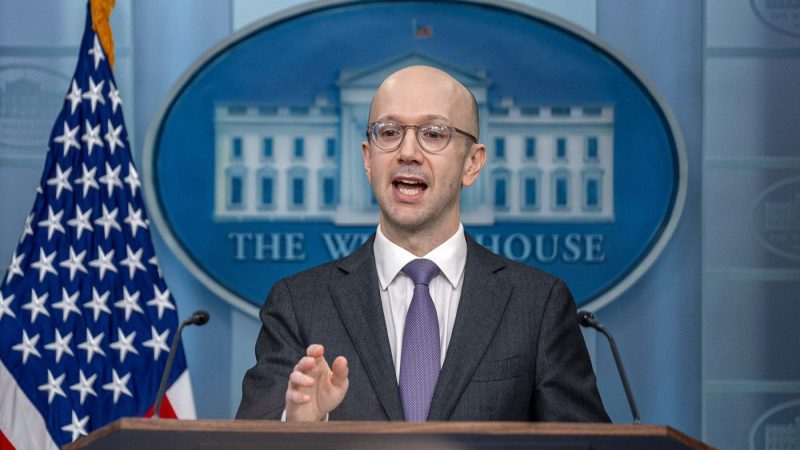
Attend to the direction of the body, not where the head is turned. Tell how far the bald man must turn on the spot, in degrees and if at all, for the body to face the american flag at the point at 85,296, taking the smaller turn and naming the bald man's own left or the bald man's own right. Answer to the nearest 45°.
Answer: approximately 135° to the bald man's own right

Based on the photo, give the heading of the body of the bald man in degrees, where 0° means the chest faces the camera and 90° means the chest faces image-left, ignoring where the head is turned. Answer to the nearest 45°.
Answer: approximately 0°
